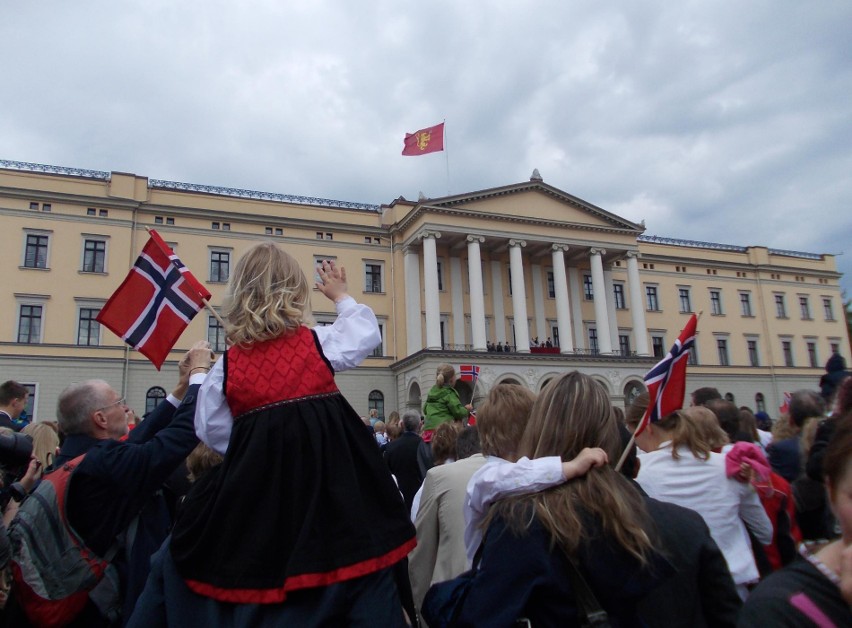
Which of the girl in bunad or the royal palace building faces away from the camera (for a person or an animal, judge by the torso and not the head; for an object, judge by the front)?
the girl in bunad

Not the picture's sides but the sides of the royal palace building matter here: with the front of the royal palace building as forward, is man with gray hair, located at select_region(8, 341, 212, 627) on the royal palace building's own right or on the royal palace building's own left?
on the royal palace building's own right

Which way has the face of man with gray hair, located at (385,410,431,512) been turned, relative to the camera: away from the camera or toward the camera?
away from the camera

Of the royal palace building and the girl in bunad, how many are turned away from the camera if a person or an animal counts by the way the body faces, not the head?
1

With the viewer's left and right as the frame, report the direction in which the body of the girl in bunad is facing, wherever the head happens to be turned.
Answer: facing away from the viewer

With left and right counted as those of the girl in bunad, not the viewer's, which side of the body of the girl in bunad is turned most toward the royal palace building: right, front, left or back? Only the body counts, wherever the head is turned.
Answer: front

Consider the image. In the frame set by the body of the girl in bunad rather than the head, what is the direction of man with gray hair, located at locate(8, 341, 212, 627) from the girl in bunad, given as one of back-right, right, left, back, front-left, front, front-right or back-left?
front-left

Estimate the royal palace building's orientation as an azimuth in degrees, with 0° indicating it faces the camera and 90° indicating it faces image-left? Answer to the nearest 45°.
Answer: approximately 315°

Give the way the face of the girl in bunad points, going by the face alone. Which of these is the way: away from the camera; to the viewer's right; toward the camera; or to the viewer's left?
away from the camera
